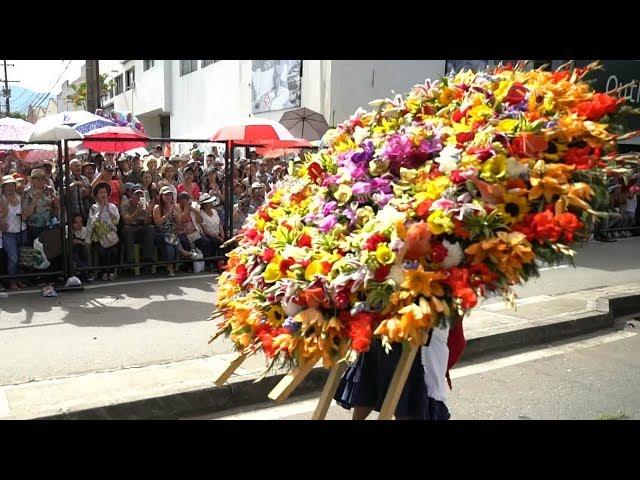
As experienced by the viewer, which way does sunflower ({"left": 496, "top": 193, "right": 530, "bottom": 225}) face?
facing the viewer

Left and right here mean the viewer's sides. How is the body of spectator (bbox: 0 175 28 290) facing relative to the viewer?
facing the viewer and to the right of the viewer

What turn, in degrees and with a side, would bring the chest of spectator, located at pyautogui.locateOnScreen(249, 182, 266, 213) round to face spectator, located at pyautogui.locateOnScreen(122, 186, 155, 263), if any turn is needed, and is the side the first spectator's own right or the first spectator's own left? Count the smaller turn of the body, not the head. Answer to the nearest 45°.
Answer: approximately 45° to the first spectator's own right

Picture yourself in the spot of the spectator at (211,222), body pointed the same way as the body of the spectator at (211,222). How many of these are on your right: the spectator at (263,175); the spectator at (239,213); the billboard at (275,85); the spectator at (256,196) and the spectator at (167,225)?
1

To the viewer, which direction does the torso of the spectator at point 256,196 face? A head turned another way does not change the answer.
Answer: toward the camera

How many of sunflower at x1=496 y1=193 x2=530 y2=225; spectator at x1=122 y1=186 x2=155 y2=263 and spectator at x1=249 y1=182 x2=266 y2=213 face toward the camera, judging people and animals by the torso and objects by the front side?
3
